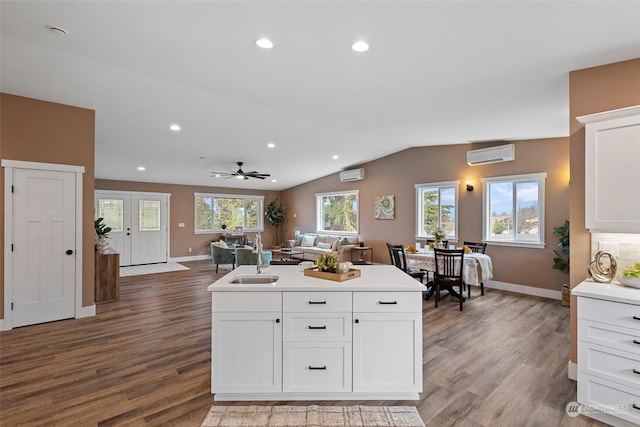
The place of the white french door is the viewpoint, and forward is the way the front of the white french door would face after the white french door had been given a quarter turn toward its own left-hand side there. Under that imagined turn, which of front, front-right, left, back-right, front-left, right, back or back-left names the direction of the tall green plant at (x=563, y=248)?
front-right

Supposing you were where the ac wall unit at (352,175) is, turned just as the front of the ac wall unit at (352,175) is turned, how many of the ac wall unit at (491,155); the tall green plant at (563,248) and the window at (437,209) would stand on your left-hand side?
3

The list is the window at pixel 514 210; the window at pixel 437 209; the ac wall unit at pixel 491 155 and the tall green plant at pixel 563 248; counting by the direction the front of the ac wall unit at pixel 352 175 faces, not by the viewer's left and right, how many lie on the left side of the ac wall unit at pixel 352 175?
4

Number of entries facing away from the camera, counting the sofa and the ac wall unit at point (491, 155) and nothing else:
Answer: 0

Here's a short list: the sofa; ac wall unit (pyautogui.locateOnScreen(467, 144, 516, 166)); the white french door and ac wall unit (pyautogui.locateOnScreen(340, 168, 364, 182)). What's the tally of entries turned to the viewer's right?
0

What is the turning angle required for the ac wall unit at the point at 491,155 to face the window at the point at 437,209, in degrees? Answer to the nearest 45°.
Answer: approximately 90° to its right

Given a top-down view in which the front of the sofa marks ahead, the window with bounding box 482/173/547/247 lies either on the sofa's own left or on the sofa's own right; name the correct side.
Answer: on the sofa's own left

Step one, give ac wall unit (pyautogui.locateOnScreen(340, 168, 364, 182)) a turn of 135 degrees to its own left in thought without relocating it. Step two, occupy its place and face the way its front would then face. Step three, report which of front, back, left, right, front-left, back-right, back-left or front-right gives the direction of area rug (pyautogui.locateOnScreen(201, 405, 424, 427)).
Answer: right

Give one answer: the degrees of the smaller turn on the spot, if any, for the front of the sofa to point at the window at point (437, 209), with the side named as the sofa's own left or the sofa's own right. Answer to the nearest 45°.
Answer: approximately 90° to the sofa's own left

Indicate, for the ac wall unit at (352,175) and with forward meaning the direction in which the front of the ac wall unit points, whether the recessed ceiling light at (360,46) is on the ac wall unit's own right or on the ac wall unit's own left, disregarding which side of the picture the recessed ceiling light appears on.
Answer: on the ac wall unit's own left

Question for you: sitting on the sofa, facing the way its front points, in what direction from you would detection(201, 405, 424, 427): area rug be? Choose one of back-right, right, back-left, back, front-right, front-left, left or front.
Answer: front-left

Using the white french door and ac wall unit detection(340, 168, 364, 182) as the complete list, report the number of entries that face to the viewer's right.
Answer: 0

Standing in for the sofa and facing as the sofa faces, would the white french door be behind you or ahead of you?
ahead

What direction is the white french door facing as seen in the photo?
toward the camera

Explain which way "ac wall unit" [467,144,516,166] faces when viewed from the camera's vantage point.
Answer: facing the viewer and to the left of the viewer

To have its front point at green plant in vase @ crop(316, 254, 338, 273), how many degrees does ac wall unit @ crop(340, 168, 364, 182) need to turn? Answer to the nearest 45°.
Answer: approximately 45° to its left

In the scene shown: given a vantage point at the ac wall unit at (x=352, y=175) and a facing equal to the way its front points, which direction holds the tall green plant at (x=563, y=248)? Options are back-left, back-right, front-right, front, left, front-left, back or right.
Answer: left

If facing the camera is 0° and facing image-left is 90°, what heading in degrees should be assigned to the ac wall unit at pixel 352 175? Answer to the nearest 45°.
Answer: approximately 45°
